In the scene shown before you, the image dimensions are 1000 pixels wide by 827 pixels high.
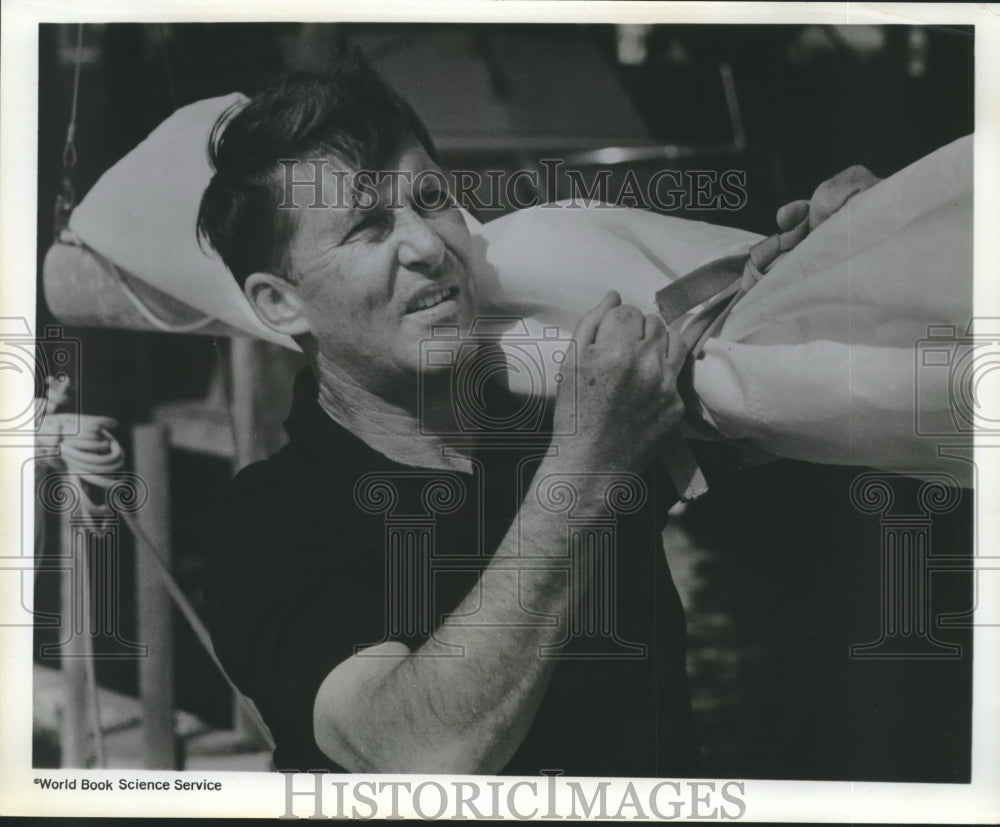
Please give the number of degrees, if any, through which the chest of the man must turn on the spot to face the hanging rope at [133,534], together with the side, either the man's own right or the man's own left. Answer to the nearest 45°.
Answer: approximately 135° to the man's own right

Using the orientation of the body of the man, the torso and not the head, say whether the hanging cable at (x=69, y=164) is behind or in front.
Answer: behind

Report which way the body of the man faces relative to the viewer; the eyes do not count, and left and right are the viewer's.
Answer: facing the viewer and to the right of the viewer

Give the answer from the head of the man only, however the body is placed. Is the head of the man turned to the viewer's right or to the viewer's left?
to the viewer's right
